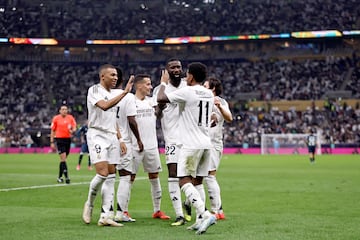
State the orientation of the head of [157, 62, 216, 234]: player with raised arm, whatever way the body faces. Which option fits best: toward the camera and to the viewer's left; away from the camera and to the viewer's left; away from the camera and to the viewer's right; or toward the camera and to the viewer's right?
away from the camera and to the viewer's left

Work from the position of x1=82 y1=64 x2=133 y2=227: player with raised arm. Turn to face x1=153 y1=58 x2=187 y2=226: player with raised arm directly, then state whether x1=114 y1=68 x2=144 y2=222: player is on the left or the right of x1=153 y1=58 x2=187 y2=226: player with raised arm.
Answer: left

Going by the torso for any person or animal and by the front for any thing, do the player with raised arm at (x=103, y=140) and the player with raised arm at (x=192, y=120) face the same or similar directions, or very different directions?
very different directions

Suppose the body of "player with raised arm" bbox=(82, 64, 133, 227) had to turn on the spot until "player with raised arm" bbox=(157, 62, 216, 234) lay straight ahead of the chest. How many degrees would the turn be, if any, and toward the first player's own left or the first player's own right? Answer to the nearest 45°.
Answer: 0° — they already face them

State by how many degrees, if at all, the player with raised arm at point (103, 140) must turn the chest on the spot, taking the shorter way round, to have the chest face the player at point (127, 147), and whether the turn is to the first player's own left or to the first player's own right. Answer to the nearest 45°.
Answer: approximately 90° to the first player's own left

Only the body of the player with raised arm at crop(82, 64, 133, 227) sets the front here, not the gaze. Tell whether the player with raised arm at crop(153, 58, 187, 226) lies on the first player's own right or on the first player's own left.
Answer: on the first player's own left

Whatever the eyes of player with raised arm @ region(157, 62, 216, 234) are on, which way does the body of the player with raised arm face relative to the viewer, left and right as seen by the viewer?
facing away from the viewer and to the left of the viewer

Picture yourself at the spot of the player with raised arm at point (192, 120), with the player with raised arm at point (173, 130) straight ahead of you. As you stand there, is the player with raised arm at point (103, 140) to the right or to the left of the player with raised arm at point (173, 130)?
left

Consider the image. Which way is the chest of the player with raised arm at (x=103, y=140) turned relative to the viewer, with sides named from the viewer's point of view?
facing the viewer and to the right of the viewer
